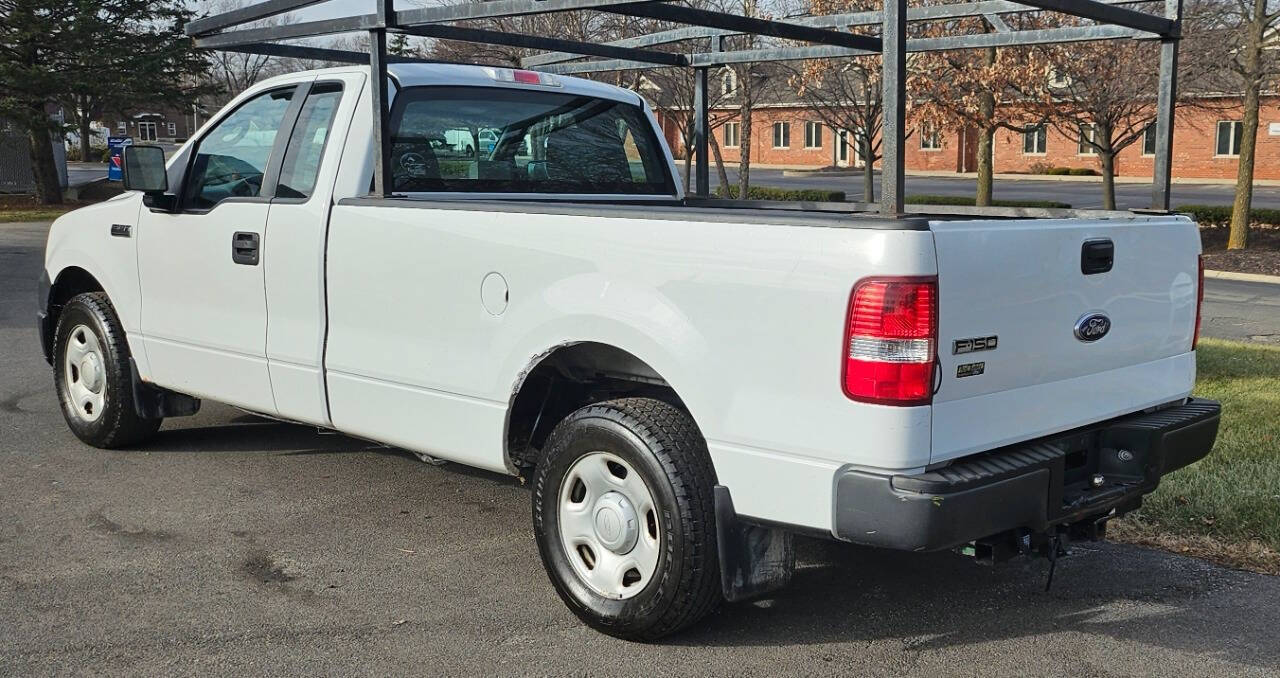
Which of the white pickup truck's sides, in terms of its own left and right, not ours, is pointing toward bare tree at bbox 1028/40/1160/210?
right

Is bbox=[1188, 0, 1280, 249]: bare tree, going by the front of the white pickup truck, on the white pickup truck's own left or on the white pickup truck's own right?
on the white pickup truck's own right

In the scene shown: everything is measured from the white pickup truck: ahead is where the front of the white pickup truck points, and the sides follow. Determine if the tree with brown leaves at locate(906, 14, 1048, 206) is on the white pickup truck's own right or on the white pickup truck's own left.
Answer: on the white pickup truck's own right

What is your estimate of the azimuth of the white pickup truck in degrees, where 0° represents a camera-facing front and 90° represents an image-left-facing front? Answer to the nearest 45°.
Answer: approximately 135°

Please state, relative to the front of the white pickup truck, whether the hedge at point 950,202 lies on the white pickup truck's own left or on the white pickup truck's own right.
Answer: on the white pickup truck's own right

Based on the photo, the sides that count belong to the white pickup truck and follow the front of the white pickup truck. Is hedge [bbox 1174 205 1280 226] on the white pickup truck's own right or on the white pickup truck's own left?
on the white pickup truck's own right

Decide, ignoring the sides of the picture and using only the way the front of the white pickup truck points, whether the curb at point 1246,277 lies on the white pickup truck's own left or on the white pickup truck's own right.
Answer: on the white pickup truck's own right

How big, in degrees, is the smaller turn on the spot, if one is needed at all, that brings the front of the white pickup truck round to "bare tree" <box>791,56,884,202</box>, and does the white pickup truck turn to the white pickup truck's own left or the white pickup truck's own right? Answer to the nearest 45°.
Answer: approximately 45° to the white pickup truck's own right
